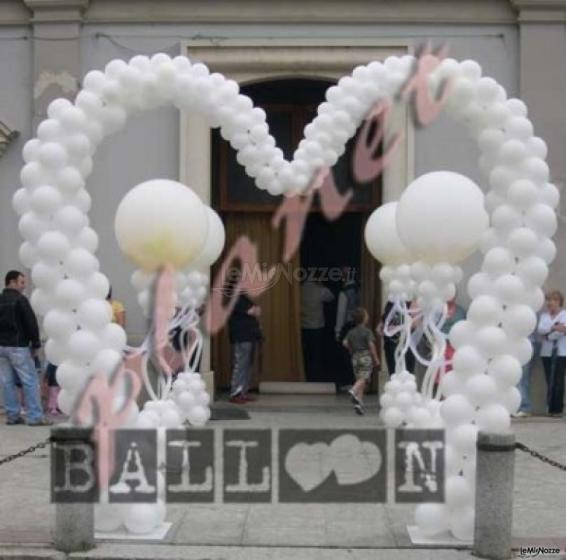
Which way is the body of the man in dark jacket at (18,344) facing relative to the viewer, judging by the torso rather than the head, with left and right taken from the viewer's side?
facing away from the viewer and to the right of the viewer

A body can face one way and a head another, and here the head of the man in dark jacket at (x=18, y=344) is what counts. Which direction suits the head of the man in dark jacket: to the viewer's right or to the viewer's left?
to the viewer's right

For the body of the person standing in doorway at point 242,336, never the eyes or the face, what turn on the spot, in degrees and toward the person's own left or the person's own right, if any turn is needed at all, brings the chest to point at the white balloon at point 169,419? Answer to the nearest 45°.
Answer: approximately 90° to the person's own right

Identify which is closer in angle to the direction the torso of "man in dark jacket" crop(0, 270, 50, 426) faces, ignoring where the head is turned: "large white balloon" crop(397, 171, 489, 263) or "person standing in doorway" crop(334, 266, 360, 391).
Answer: the person standing in doorway

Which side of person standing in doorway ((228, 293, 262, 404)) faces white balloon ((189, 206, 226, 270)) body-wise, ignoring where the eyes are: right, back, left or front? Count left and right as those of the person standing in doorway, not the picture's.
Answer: right

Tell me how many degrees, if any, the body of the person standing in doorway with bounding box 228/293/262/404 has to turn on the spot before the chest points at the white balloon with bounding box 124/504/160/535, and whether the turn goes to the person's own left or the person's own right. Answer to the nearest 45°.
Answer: approximately 90° to the person's own right

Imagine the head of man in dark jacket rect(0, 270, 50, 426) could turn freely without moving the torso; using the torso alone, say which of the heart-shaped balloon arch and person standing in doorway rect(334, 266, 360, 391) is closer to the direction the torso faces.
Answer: the person standing in doorway
